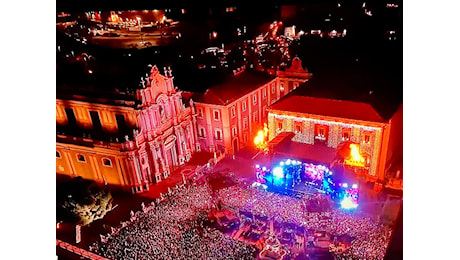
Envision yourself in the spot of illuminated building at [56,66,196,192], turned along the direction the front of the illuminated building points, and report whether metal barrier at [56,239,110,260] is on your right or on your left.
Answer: on your right

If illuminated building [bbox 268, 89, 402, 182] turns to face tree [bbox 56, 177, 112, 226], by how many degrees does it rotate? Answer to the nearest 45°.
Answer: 0° — it already faces it

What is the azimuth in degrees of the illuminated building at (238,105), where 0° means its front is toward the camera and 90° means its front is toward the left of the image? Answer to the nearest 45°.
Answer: approximately 315°

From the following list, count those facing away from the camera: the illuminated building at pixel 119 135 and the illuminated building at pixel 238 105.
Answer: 0

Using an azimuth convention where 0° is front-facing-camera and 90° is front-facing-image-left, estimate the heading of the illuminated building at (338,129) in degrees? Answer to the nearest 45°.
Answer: approximately 45°

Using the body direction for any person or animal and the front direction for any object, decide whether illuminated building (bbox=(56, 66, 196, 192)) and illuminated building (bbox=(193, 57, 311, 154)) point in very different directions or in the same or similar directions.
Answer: same or similar directions

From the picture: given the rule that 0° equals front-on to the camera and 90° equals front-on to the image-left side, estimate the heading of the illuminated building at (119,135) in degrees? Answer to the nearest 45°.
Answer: approximately 315°

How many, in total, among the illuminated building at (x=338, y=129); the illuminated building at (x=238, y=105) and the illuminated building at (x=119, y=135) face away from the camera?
0

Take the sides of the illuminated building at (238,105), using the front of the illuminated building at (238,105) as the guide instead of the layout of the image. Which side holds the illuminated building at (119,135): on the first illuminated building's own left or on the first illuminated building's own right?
on the first illuminated building's own right

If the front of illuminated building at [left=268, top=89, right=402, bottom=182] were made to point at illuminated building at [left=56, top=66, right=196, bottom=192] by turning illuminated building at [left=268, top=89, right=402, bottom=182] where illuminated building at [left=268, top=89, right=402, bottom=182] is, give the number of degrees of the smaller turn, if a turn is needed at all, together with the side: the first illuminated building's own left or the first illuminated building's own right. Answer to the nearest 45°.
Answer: approximately 45° to the first illuminated building's own right
